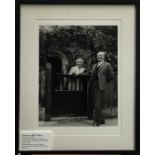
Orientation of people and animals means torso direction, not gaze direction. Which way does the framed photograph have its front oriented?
toward the camera
